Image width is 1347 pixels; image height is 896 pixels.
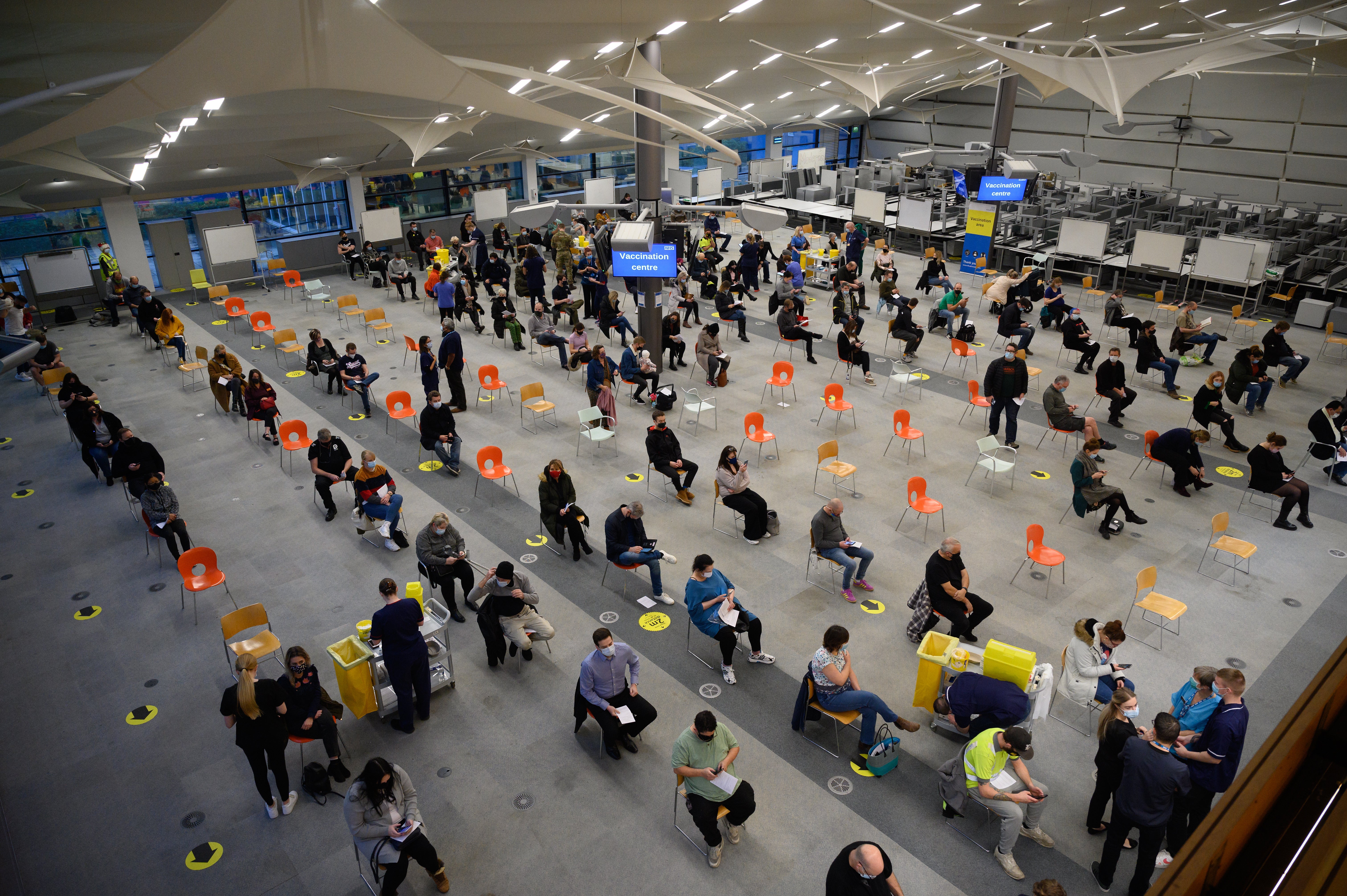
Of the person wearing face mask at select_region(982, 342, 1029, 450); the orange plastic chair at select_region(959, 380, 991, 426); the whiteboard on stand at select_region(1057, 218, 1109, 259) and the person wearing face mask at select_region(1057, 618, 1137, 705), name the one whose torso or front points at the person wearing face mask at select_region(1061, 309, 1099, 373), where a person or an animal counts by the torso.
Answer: the whiteboard on stand

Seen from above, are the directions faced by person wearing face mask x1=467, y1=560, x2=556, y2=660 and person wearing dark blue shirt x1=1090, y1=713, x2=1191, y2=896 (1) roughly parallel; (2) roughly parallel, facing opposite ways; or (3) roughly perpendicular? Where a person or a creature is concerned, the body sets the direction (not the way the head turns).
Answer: roughly perpendicular

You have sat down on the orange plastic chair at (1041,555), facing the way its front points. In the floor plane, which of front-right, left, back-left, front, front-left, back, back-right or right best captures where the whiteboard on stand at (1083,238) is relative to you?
back-left

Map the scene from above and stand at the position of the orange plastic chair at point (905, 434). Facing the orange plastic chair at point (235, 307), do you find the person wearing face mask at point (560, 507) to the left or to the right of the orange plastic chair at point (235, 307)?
left

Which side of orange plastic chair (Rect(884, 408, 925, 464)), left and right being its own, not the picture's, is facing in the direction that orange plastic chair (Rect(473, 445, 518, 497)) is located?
right

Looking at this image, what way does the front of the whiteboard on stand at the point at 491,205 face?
toward the camera

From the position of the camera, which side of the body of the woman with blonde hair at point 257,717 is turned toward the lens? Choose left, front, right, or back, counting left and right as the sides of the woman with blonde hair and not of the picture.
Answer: back

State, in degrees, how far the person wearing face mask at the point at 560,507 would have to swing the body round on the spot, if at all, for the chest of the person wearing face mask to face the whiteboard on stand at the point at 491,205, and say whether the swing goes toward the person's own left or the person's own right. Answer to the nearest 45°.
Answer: approximately 135° to the person's own left

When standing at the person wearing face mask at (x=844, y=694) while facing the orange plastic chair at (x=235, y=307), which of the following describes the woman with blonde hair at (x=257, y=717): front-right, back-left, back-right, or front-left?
front-left

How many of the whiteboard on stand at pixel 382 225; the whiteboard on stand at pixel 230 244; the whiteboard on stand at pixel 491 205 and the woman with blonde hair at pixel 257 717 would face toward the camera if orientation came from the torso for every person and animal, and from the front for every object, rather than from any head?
3

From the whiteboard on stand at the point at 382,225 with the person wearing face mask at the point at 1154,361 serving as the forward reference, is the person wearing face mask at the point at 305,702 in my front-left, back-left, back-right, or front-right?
front-right

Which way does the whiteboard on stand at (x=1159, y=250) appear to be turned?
toward the camera

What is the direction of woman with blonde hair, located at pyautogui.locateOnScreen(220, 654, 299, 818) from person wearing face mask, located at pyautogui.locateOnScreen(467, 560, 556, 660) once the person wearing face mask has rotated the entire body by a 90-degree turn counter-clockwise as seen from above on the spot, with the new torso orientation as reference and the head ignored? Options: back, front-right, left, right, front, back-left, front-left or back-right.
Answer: back

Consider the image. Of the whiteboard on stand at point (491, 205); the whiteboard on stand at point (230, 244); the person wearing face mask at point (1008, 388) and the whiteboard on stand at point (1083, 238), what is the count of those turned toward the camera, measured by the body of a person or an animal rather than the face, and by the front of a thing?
4

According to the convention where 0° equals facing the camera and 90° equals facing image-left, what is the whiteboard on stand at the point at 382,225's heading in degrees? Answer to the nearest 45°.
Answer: approximately 0°

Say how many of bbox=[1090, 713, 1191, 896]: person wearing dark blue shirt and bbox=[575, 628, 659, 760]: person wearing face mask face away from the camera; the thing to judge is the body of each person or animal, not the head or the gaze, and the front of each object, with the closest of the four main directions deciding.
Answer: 1

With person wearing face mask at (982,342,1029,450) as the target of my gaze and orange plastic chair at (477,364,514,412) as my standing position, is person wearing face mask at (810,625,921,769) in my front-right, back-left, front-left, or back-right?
front-right
